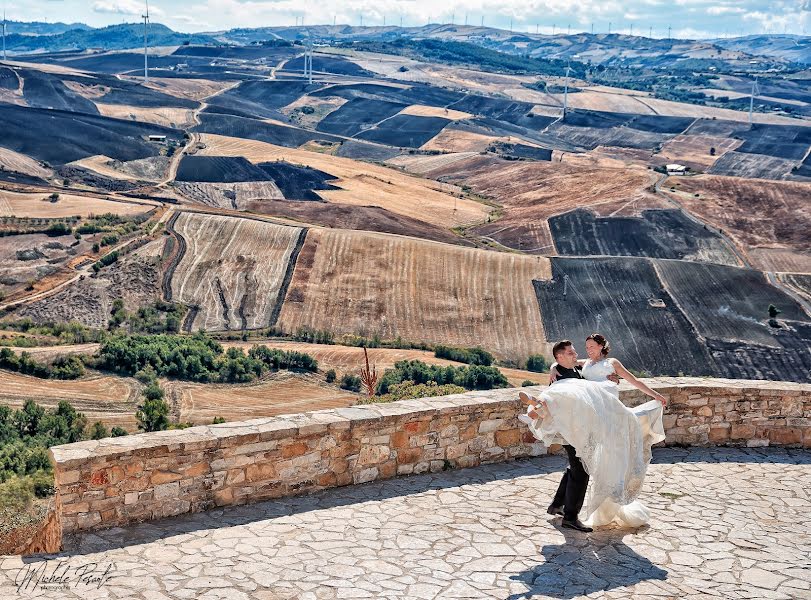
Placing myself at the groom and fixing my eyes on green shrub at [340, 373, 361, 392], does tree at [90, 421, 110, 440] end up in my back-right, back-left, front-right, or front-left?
front-left

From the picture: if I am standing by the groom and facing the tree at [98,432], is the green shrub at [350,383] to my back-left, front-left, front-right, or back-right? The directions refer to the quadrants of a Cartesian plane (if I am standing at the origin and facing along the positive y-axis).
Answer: front-right

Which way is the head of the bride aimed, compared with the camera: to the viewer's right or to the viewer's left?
to the viewer's left

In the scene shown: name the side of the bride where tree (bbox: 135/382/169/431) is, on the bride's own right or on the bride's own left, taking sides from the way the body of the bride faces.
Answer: on the bride's own right

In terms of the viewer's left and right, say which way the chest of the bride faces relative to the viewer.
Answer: facing the viewer and to the left of the viewer

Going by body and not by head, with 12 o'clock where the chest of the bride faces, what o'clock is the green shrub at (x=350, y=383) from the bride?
The green shrub is roughly at 4 o'clock from the bride.

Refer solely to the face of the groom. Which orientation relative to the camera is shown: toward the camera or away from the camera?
toward the camera

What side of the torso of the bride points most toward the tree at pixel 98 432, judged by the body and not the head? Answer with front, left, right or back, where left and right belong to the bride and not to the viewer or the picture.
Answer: right
